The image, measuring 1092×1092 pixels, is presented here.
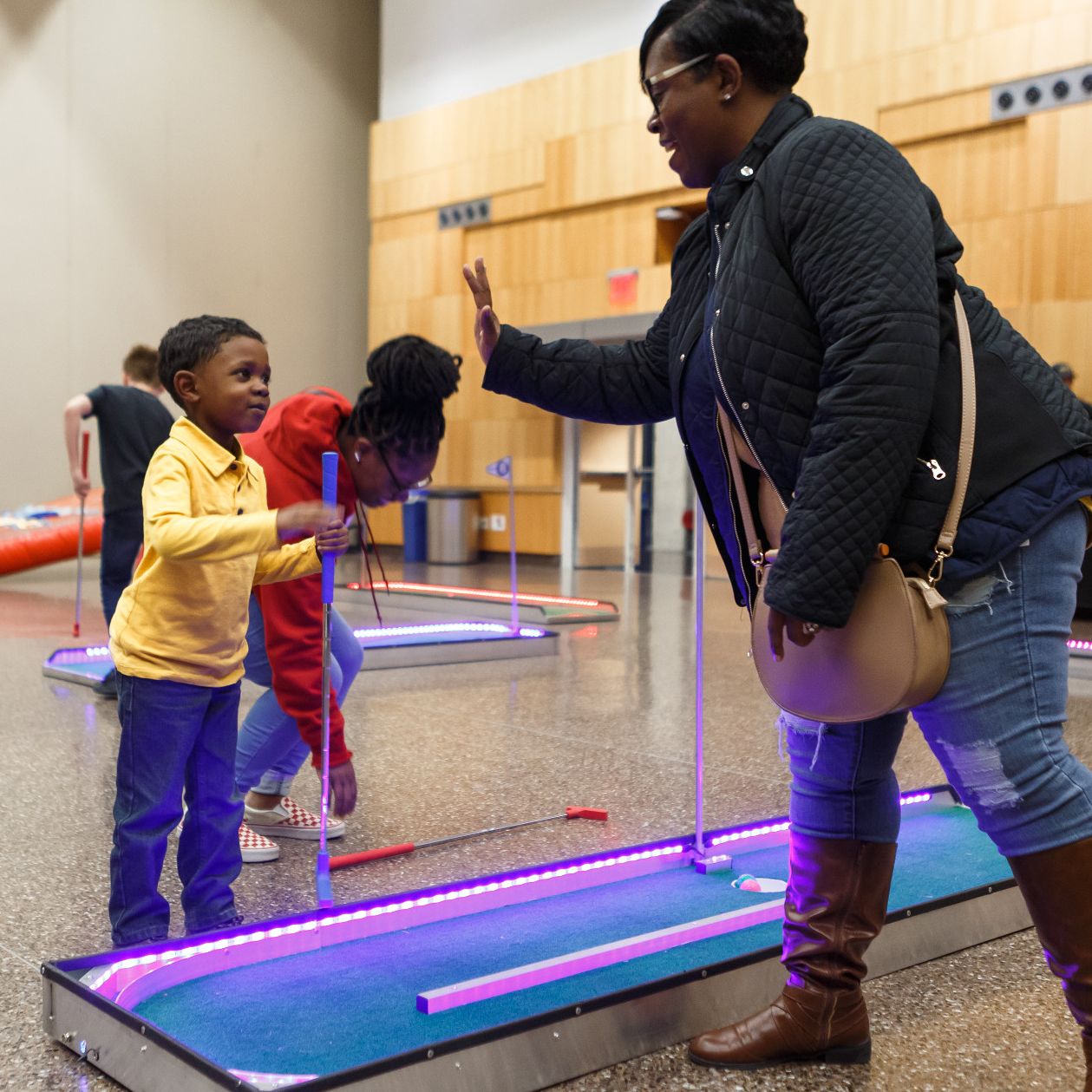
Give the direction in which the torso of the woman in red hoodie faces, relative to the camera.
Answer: to the viewer's right

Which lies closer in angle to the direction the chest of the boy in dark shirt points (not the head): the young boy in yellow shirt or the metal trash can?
the metal trash can

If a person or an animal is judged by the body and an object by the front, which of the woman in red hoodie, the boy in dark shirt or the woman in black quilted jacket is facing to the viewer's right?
the woman in red hoodie

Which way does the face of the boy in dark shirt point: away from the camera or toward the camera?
away from the camera

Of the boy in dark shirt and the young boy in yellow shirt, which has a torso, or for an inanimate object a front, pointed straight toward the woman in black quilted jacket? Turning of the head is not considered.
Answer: the young boy in yellow shirt

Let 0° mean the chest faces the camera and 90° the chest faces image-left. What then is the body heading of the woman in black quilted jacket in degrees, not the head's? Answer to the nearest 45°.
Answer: approximately 90°

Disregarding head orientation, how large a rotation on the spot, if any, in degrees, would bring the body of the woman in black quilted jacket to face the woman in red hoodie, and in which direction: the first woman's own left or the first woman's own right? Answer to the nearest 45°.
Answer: approximately 45° to the first woman's own right

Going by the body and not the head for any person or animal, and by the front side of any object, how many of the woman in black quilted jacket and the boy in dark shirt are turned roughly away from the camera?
1

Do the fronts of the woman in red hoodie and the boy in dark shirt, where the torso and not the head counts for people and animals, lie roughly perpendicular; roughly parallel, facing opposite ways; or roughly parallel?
roughly perpendicular

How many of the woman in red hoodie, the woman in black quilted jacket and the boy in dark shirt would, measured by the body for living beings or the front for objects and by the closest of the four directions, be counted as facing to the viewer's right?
1

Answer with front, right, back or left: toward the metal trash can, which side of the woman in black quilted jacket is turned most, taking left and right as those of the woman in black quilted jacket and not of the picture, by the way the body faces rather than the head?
right

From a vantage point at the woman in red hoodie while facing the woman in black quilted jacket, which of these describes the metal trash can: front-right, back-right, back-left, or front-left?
back-left

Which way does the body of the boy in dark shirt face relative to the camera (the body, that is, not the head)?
away from the camera

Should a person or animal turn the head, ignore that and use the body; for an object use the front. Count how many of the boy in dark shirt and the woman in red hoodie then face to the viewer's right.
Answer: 1

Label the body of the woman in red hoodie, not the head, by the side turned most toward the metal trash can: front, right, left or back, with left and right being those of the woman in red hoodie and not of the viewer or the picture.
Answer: left

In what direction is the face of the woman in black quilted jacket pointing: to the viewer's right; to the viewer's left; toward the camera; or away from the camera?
to the viewer's left
